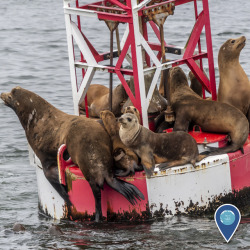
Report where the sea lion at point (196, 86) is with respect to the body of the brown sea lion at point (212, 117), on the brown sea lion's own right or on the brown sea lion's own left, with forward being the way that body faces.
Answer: on the brown sea lion's own right

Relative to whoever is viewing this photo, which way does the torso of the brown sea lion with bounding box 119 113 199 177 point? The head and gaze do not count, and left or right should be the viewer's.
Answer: facing to the left of the viewer

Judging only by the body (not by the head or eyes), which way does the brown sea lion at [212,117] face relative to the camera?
to the viewer's left

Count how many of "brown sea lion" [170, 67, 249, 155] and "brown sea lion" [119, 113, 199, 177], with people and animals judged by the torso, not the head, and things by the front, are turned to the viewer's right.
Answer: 0

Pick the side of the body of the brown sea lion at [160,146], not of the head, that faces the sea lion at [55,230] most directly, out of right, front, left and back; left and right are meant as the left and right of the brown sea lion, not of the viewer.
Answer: front
